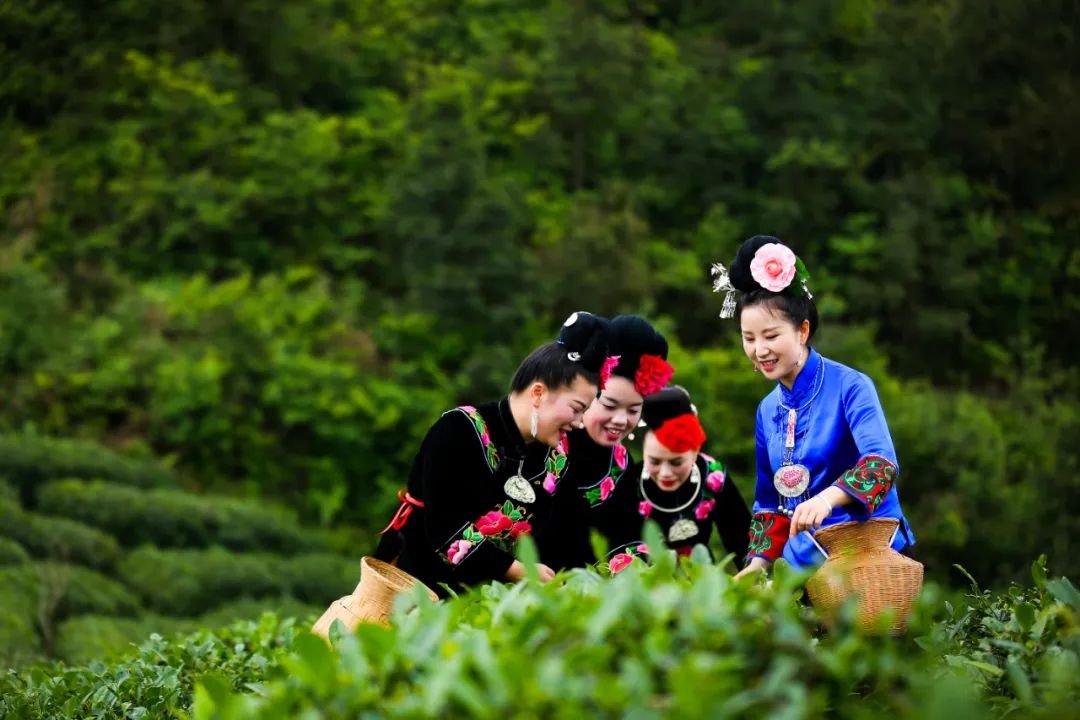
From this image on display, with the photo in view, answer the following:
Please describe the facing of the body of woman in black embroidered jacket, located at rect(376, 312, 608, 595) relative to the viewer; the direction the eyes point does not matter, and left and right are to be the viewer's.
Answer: facing the viewer and to the right of the viewer

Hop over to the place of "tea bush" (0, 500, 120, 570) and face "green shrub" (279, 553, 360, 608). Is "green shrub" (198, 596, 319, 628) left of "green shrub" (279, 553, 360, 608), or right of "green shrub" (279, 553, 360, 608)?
right

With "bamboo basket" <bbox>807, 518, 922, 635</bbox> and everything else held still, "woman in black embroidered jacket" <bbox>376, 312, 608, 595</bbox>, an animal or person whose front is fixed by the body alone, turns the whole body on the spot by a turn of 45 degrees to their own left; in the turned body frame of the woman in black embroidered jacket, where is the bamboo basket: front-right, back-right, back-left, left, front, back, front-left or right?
front-right

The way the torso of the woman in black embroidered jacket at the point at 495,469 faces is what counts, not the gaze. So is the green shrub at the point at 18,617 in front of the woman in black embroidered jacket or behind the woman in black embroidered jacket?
behind

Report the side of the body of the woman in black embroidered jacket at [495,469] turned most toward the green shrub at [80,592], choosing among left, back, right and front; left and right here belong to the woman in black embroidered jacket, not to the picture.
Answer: back

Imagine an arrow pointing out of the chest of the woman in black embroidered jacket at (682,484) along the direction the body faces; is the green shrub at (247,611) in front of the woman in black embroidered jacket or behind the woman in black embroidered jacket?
behind

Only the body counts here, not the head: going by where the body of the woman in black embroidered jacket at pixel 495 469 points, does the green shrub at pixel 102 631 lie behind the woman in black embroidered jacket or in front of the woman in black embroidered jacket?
behind

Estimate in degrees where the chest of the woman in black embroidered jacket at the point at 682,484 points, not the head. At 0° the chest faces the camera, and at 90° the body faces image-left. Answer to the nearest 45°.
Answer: approximately 0°

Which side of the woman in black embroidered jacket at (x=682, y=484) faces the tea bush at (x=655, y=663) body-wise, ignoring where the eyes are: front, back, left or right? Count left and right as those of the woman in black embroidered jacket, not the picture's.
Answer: front

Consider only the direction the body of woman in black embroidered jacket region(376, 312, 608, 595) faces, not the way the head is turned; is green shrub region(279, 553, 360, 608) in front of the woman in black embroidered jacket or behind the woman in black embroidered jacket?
behind

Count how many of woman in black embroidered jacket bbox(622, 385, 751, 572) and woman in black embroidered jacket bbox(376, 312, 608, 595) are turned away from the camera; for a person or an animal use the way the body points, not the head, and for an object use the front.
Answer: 0

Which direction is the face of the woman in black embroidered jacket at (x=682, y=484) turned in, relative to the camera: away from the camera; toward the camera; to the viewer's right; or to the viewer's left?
toward the camera

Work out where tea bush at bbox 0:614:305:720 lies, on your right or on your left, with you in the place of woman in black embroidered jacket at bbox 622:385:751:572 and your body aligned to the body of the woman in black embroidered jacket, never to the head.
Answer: on your right

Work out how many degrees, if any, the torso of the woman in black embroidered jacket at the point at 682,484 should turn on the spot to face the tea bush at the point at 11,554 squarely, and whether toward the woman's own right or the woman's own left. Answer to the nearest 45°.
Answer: approximately 135° to the woman's own right
